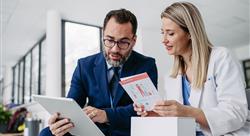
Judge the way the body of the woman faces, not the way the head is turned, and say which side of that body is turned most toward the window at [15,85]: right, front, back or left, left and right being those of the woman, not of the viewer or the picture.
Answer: right

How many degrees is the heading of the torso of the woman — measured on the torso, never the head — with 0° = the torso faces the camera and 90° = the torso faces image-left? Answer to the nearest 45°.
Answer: approximately 45°

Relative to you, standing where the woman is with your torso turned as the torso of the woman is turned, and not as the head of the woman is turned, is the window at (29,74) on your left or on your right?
on your right

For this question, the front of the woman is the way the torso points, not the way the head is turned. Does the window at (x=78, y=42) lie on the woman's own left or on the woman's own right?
on the woman's own right

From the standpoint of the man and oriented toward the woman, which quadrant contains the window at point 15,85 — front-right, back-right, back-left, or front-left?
back-left

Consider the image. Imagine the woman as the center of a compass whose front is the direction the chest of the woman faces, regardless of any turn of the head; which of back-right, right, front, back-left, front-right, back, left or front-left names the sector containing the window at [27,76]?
right
